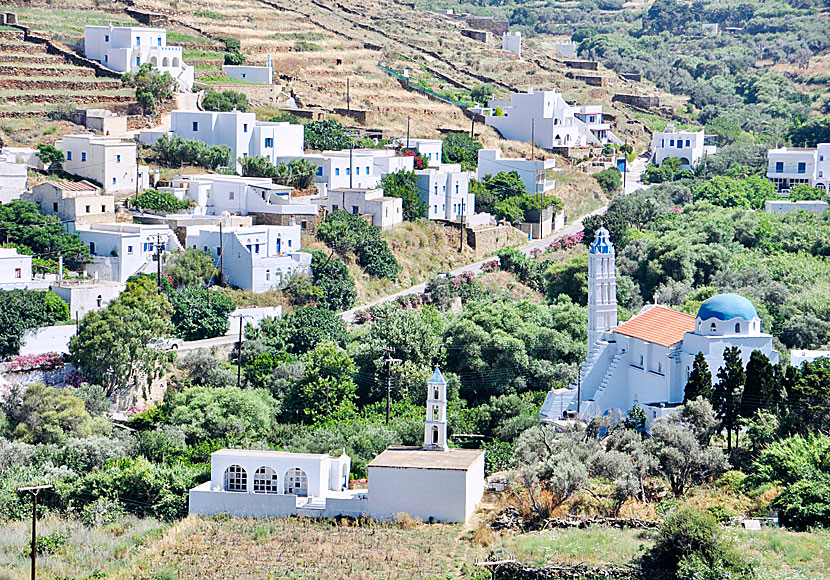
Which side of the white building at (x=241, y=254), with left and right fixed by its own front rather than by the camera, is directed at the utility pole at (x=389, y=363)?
front

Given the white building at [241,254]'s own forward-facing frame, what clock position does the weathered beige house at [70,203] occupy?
The weathered beige house is roughly at 5 o'clock from the white building.

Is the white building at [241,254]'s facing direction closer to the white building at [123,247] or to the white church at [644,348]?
the white church

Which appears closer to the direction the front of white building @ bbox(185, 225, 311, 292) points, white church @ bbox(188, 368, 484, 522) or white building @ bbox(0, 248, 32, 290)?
the white church

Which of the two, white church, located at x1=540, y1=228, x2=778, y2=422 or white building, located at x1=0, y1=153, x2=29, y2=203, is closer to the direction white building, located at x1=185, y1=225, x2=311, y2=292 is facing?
the white church

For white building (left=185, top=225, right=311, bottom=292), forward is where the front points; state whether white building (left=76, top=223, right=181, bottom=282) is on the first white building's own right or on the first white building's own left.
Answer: on the first white building's own right

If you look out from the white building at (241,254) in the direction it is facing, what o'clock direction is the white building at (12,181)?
the white building at (12,181) is roughly at 5 o'clock from the white building at (241,254).

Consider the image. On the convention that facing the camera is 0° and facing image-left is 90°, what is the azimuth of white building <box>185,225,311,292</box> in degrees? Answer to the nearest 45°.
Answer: approximately 315°

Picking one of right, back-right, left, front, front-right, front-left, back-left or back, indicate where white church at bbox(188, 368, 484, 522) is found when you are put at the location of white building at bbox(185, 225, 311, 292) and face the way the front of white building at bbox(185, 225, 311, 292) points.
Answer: front-right
